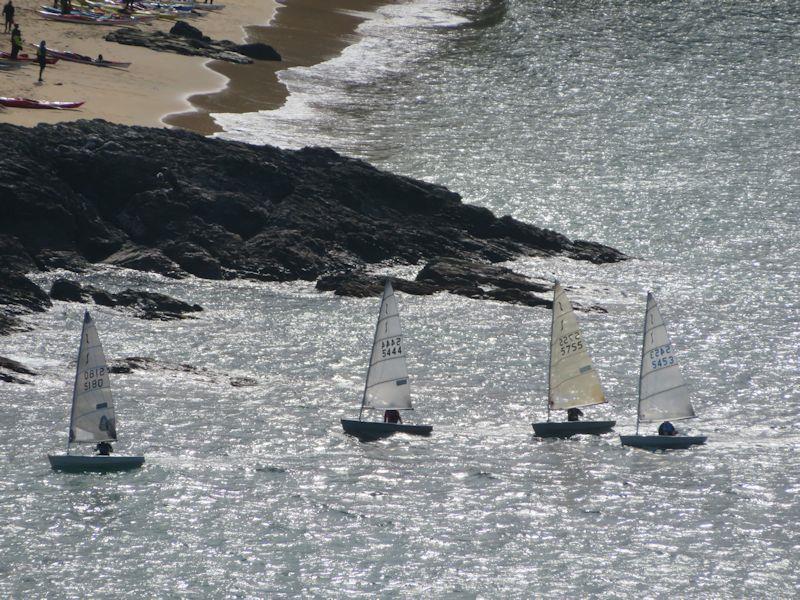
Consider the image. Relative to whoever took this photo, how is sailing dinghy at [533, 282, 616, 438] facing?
facing to the left of the viewer

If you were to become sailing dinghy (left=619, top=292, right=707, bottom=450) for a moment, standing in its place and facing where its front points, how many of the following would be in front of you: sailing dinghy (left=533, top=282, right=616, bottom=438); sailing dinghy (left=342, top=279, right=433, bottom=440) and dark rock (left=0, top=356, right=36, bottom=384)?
3

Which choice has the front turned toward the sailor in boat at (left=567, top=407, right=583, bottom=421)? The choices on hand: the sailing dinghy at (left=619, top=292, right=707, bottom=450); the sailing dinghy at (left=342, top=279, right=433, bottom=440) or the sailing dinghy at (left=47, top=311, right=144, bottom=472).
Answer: the sailing dinghy at (left=619, top=292, right=707, bottom=450)

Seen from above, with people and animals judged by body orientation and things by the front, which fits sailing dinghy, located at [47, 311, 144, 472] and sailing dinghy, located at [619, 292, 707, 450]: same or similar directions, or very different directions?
same or similar directions

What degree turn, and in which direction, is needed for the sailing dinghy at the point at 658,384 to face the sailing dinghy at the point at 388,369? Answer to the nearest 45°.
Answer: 0° — it already faces it

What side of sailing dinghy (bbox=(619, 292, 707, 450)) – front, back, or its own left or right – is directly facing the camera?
left

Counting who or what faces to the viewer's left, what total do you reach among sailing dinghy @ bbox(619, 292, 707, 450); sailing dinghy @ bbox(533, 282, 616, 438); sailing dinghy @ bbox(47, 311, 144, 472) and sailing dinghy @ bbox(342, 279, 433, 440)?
4

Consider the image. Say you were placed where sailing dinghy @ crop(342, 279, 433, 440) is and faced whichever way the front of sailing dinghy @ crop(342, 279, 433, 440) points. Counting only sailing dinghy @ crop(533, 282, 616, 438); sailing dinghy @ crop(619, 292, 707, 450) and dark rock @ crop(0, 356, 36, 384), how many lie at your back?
2

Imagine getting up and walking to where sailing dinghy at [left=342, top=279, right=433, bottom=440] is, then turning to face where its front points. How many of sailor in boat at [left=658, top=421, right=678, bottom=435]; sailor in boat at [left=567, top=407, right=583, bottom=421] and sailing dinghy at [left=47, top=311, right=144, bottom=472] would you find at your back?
2

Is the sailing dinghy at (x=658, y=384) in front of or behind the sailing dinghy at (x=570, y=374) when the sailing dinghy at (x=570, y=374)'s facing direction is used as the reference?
behind

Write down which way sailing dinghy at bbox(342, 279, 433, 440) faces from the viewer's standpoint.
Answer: facing to the left of the viewer

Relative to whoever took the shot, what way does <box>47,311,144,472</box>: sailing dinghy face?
facing to the left of the viewer

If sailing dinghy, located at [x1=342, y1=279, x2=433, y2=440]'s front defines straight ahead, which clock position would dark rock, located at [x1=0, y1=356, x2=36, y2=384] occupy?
The dark rock is roughly at 12 o'clock from the sailing dinghy.

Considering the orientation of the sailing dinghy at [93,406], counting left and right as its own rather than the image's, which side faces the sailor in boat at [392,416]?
back

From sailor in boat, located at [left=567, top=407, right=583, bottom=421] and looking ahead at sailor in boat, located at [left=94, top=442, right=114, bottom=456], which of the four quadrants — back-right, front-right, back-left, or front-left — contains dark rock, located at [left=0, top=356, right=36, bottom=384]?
front-right
